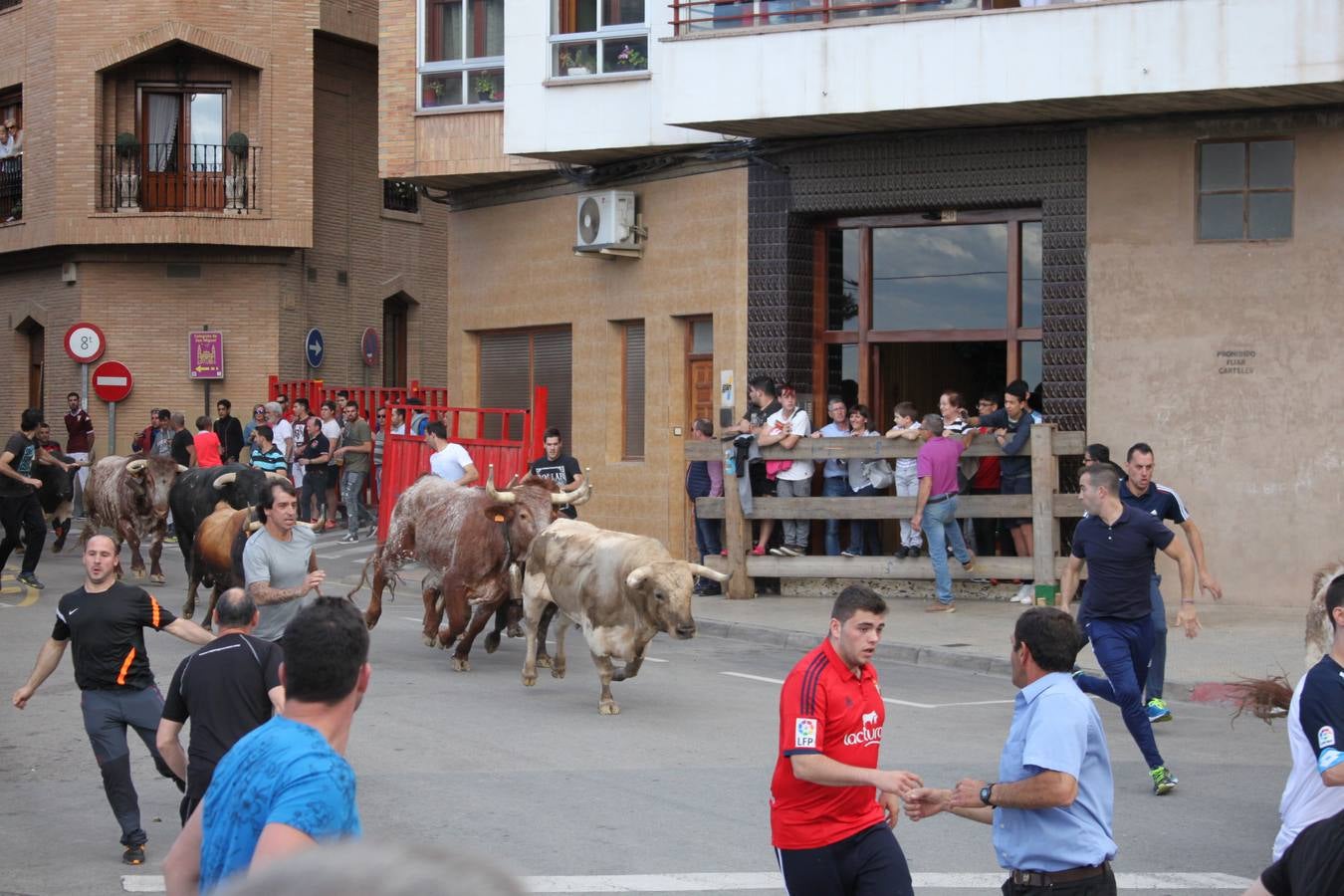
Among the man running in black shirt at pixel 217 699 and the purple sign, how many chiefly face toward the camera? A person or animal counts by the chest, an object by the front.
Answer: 1

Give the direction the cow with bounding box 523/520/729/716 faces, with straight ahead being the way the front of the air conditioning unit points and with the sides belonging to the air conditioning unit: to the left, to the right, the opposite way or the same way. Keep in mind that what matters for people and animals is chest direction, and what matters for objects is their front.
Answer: to the left

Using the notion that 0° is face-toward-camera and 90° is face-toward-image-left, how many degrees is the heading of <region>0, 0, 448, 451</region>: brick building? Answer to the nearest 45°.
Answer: approximately 0°

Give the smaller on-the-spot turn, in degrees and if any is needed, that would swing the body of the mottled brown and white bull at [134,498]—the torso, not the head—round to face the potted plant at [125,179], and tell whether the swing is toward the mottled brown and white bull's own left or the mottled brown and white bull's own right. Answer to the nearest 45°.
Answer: approximately 135° to the mottled brown and white bull's own left

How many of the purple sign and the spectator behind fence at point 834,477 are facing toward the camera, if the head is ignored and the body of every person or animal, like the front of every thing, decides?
2

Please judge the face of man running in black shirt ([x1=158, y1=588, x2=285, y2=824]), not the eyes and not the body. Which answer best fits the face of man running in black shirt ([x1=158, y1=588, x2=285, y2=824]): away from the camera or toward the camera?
away from the camera

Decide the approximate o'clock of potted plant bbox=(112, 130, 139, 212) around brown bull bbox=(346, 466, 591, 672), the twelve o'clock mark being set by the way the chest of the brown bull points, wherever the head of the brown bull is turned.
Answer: The potted plant is roughly at 7 o'clock from the brown bull.

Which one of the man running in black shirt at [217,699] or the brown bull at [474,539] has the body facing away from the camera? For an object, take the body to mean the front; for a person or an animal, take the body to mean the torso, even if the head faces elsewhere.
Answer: the man running in black shirt

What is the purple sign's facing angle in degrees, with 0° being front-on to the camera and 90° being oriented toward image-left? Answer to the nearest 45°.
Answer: approximately 0°

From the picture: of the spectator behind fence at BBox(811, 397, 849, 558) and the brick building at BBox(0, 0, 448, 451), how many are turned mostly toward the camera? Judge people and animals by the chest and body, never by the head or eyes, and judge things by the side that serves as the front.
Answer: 2
